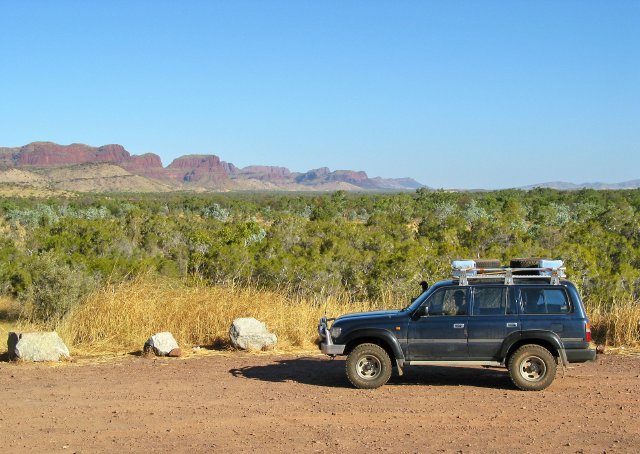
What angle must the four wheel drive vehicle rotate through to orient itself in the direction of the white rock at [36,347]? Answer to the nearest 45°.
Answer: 0° — it already faces it

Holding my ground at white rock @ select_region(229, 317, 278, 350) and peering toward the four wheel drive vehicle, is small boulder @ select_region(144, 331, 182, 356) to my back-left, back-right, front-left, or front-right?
back-right

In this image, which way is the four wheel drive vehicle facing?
to the viewer's left

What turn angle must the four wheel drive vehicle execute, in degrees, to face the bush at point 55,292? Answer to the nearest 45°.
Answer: approximately 45° to its right

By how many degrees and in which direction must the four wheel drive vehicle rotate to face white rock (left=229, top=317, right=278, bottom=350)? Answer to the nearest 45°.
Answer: approximately 45° to its right
